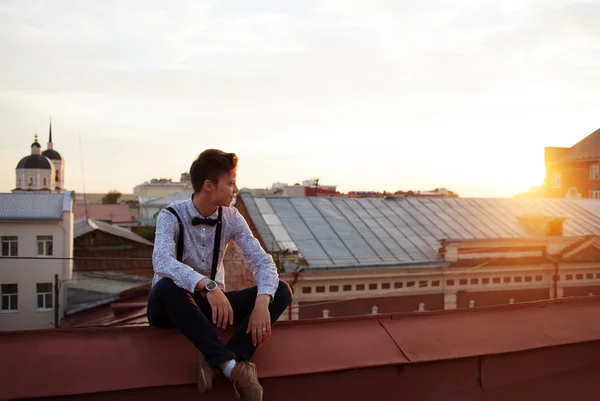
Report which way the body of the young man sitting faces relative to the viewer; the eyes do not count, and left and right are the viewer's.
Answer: facing the viewer and to the right of the viewer

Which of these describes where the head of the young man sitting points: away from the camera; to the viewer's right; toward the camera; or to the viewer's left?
to the viewer's right
